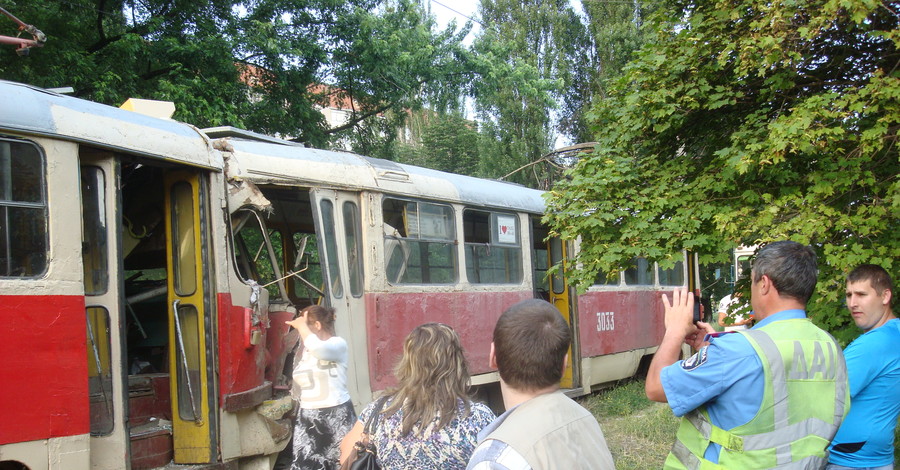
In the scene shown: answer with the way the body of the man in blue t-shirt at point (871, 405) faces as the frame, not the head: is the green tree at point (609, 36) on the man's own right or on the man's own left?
on the man's own right

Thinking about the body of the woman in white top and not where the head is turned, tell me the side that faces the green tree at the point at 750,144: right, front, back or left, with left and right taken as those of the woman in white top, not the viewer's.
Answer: back

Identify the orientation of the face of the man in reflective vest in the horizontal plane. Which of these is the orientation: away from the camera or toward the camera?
away from the camera

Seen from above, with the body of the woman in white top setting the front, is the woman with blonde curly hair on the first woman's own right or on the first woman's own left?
on the first woman's own left

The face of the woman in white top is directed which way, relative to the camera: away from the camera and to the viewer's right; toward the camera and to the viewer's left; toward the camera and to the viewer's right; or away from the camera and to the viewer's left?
away from the camera and to the viewer's left

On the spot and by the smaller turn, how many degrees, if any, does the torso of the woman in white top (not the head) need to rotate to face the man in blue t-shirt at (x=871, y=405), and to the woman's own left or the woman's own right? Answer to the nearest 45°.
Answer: approximately 135° to the woman's own left

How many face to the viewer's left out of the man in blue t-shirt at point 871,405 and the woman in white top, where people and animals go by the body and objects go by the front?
2

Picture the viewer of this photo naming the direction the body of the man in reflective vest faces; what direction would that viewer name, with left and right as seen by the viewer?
facing away from the viewer and to the left of the viewer

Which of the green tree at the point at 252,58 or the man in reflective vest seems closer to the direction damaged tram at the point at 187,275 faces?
the green tree

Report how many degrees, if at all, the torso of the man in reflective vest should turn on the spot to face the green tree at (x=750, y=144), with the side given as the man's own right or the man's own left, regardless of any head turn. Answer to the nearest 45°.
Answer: approximately 45° to the man's own right

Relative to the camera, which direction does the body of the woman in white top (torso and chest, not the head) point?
to the viewer's left

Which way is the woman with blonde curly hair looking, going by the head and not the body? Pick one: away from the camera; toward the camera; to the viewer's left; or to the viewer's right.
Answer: away from the camera
